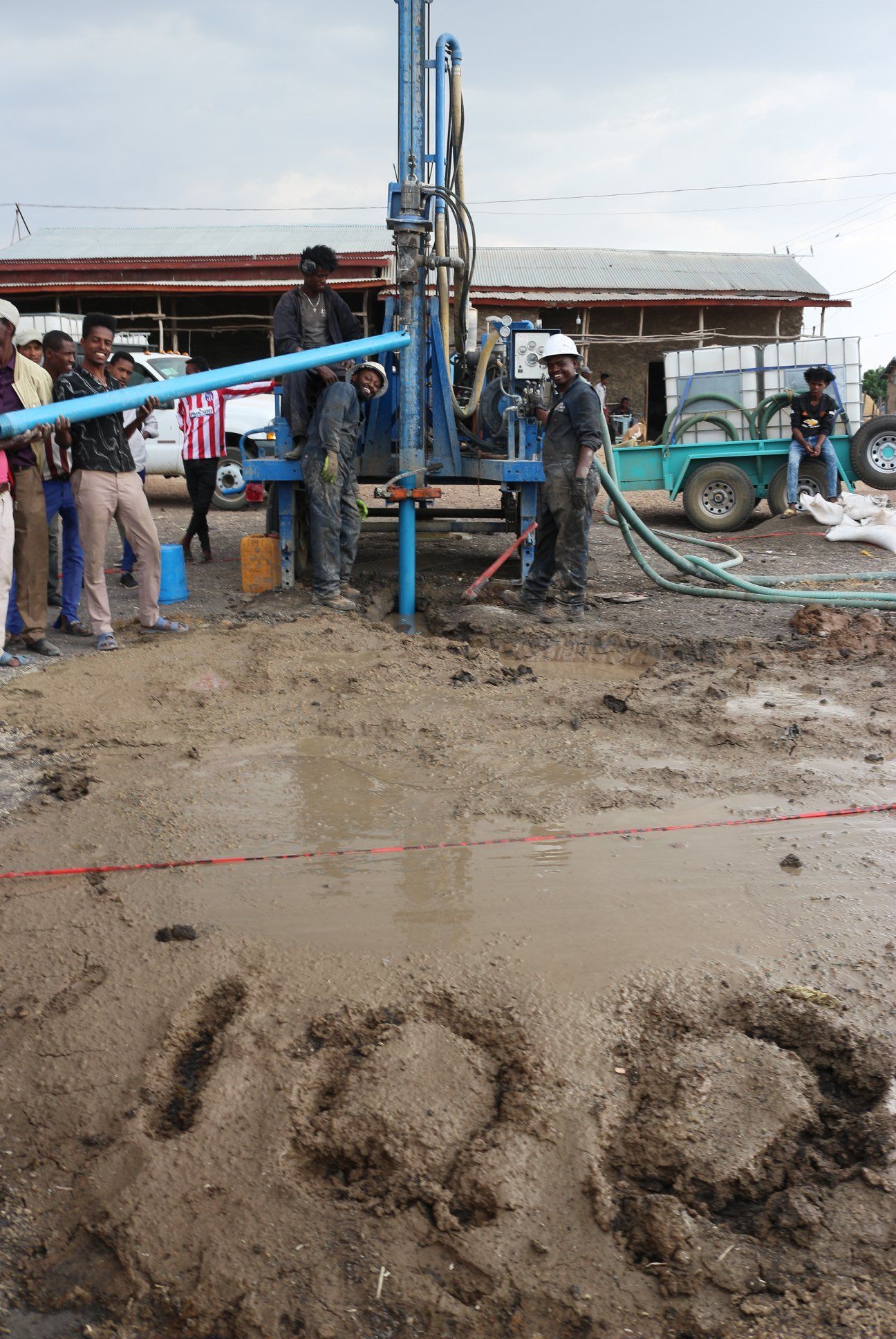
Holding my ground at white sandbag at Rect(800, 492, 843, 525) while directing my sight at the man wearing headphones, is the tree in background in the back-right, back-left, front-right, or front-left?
back-right

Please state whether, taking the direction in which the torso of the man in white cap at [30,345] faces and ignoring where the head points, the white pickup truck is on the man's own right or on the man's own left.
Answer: on the man's own left

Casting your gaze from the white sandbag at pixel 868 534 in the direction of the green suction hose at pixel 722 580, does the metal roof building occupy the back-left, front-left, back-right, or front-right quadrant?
back-right

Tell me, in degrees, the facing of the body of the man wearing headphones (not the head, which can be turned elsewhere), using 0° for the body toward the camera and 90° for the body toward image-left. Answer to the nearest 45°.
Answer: approximately 315°

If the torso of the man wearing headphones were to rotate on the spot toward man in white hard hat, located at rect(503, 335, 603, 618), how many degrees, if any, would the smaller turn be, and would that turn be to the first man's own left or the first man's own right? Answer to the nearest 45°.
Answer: approximately 45° to the first man's own left
